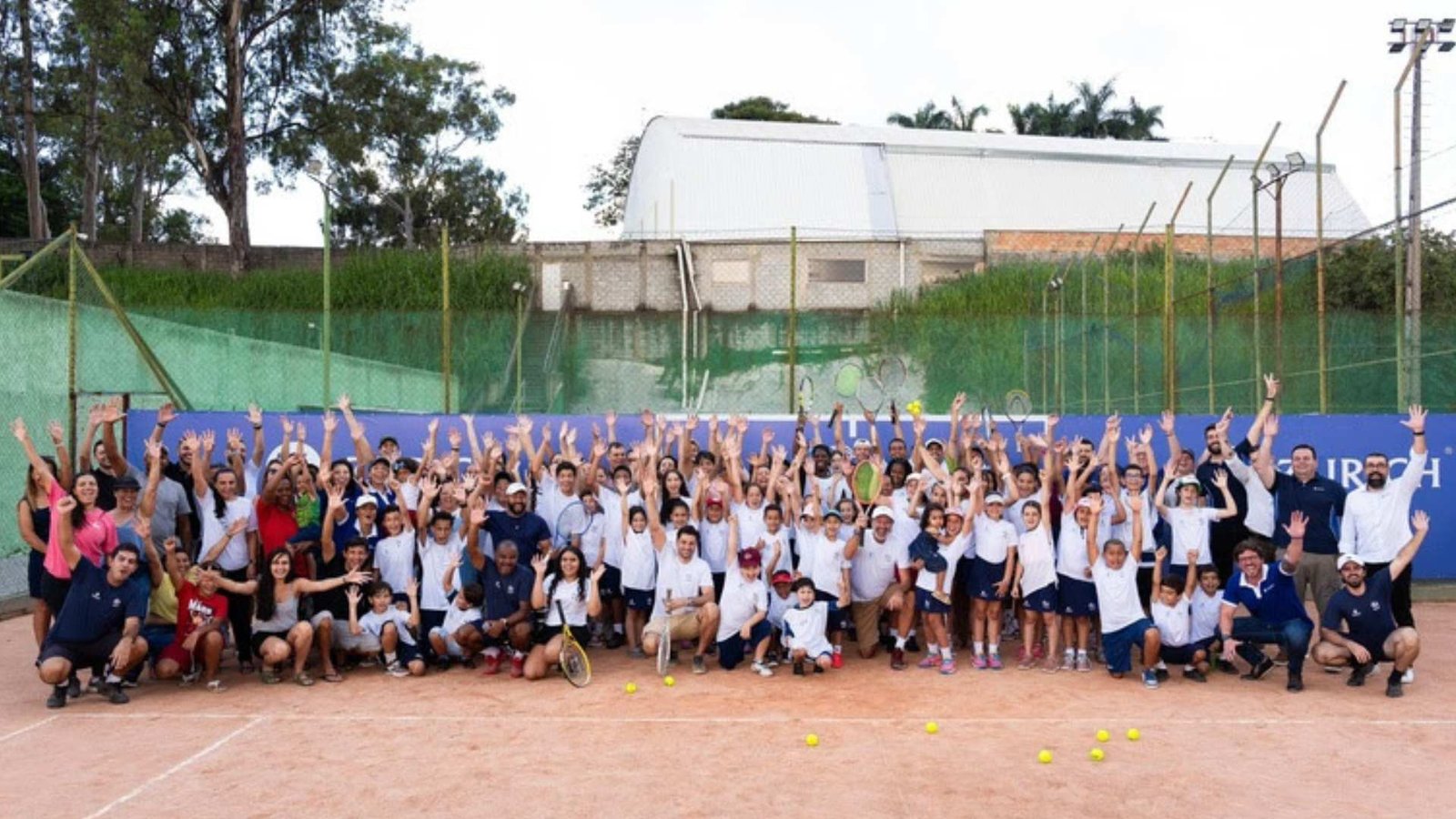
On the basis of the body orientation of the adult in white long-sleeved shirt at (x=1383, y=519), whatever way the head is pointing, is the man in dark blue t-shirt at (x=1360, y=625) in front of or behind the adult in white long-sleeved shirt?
in front

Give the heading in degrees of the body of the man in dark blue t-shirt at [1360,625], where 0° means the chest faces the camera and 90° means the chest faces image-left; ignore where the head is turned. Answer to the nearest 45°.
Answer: approximately 0°

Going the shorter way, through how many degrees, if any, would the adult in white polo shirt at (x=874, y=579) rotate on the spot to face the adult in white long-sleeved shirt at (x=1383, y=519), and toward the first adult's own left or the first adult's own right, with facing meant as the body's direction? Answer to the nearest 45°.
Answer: approximately 90° to the first adult's own left

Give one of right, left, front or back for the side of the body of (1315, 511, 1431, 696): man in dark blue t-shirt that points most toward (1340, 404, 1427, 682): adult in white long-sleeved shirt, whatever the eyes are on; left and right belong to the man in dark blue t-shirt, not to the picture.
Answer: back

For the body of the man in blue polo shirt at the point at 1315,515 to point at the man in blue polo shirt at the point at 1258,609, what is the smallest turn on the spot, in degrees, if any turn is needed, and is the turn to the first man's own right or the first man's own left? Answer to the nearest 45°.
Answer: approximately 45° to the first man's own right

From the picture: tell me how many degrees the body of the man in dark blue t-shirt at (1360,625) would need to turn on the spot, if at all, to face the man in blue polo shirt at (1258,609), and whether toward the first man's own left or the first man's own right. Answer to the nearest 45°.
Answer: approximately 90° to the first man's own right

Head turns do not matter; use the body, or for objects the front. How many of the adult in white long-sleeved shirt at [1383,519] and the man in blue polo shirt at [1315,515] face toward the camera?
2

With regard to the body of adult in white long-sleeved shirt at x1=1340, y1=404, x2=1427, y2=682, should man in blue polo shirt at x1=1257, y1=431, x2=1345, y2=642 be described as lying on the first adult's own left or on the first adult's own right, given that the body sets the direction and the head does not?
on the first adult's own right

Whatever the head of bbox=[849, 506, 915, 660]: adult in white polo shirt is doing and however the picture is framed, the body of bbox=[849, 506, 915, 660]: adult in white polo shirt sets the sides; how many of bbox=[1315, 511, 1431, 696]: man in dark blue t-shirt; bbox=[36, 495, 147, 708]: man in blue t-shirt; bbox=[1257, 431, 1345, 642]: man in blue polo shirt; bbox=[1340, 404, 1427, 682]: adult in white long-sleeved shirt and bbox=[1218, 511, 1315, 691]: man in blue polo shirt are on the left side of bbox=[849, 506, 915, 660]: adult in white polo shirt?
4

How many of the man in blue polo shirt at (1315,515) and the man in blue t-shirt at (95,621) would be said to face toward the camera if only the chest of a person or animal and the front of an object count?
2

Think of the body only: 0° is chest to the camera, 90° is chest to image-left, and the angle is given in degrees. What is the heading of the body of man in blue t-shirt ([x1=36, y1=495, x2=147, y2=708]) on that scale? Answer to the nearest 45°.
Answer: approximately 0°
